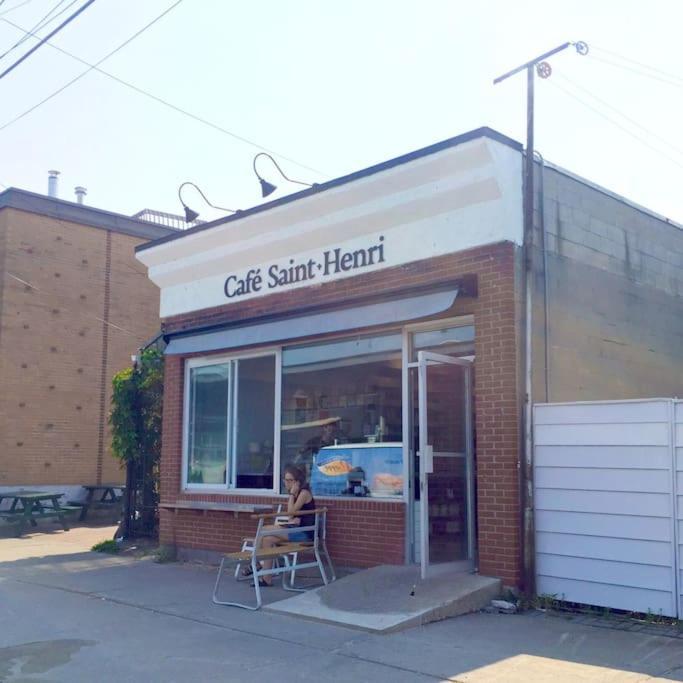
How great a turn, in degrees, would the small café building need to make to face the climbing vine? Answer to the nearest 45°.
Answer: approximately 90° to its right

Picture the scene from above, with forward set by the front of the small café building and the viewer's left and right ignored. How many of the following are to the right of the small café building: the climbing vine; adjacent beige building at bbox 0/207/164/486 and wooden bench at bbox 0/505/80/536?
3

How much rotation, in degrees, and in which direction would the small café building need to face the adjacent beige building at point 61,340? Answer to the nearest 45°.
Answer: approximately 90° to its right

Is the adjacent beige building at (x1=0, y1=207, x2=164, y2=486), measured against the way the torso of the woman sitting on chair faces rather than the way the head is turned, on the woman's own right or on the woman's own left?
on the woman's own right

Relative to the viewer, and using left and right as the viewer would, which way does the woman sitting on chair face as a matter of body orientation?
facing to the left of the viewer

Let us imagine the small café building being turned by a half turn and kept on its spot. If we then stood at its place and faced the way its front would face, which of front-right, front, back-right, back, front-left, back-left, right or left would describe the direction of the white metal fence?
right

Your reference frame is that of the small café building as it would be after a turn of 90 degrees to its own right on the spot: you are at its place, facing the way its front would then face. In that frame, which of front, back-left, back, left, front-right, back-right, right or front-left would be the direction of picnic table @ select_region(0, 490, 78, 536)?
front

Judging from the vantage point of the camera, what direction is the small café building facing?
facing the viewer and to the left of the viewer

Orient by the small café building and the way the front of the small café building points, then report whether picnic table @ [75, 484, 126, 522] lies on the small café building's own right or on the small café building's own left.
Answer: on the small café building's own right

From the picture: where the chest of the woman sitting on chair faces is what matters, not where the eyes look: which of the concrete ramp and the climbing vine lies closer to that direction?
the climbing vine
